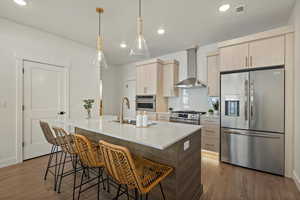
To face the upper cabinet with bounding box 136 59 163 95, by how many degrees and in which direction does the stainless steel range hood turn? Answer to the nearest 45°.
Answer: approximately 45° to its right

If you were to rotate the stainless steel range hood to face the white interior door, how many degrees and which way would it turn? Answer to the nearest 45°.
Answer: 0° — it already faces it

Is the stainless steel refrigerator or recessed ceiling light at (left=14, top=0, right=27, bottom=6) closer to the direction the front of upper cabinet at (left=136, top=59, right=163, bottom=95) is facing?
the recessed ceiling light

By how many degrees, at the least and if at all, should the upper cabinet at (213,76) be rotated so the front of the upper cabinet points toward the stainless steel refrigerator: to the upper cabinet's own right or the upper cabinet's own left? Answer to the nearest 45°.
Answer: approximately 90° to the upper cabinet's own left

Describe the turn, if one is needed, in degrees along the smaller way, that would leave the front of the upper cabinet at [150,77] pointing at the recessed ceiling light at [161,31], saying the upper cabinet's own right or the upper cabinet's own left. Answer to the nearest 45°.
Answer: approximately 45° to the upper cabinet's own left

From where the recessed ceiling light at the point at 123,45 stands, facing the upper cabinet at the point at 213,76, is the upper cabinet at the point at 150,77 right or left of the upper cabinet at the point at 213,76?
left

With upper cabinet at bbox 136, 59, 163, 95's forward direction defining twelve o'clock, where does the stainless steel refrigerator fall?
The stainless steel refrigerator is roughly at 9 o'clock from the upper cabinet.
